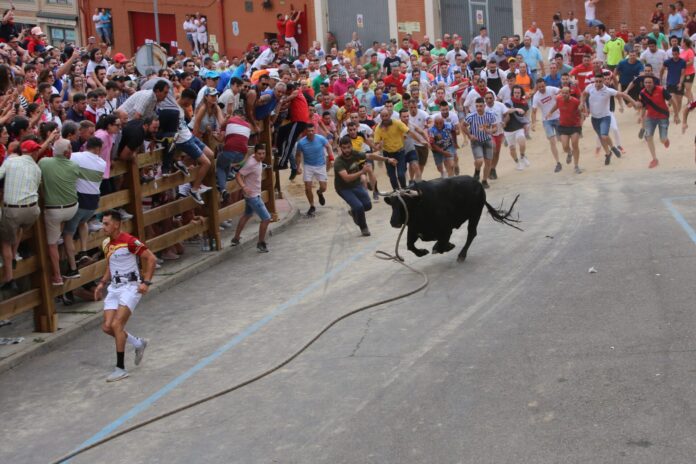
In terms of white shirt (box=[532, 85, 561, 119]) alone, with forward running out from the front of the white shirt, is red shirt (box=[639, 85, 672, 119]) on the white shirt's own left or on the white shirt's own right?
on the white shirt's own left

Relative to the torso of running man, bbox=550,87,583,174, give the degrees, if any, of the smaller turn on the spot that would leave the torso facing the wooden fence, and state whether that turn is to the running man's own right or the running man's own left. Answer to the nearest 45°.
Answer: approximately 45° to the running man's own right

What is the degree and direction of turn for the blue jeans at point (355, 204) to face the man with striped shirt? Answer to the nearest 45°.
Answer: approximately 90° to its left

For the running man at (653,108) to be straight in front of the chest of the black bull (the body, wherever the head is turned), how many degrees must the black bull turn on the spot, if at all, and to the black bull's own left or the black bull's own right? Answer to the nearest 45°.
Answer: approximately 135° to the black bull's own right

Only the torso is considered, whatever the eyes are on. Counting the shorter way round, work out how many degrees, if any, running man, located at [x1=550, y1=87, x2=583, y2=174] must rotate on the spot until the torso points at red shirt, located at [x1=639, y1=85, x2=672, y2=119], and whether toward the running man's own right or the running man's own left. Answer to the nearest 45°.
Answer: approximately 90° to the running man's own left

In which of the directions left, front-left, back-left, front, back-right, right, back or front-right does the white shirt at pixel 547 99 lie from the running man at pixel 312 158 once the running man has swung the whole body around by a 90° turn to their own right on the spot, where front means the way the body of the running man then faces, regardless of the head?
back-right

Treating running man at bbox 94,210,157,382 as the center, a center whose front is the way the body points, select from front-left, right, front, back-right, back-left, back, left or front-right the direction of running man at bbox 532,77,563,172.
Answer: back

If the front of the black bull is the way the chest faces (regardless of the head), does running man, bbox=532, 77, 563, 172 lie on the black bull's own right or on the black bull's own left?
on the black bull's own right

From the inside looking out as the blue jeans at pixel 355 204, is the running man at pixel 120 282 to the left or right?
on its right

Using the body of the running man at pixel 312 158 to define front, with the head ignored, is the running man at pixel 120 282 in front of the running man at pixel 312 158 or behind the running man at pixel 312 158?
in front

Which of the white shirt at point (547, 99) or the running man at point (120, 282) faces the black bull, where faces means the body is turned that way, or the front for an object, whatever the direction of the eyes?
the white shirt

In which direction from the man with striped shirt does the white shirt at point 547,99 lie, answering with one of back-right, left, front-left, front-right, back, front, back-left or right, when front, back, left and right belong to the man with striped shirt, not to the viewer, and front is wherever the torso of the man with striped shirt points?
back-left

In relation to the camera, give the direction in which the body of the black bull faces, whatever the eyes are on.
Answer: to the viewer's left

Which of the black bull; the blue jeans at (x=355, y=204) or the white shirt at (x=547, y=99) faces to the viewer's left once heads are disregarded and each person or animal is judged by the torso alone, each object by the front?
the black bull

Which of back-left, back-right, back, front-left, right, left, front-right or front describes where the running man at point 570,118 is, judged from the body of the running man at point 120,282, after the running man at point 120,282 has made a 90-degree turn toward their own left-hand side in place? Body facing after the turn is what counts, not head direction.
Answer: left

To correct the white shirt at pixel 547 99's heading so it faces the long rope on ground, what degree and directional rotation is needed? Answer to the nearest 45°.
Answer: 0° — it already faces it
